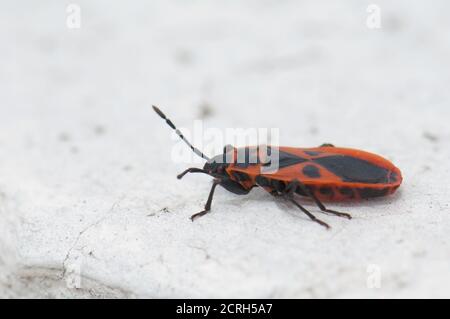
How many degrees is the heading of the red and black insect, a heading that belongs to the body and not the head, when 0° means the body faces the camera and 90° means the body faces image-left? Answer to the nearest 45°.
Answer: approximately 90°
